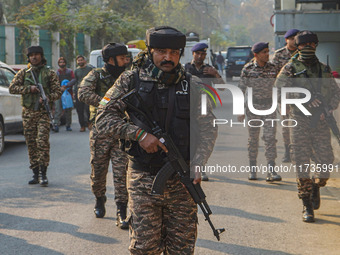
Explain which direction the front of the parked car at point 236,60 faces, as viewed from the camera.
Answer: facing the viewer

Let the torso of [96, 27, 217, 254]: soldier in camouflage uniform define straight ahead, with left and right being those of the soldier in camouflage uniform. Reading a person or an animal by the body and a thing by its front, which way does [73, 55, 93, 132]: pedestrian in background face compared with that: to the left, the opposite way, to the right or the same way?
the same way

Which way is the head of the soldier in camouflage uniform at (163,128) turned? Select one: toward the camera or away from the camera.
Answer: toward the camera

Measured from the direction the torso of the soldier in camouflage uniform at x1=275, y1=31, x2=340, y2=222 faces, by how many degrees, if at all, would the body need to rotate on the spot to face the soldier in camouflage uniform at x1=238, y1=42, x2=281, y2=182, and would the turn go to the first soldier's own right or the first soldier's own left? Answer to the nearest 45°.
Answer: approximately 180°

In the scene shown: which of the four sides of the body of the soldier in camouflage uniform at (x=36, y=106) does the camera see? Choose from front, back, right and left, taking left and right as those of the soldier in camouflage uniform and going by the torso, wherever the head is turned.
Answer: front

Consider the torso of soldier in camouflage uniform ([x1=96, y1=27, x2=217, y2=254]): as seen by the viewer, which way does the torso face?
toward the camera

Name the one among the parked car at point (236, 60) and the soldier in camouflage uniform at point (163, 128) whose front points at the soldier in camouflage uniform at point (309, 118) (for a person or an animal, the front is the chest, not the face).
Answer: the parked car

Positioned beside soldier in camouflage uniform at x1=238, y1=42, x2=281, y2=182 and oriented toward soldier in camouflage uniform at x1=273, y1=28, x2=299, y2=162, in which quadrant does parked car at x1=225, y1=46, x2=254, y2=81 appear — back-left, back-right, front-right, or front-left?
front-left

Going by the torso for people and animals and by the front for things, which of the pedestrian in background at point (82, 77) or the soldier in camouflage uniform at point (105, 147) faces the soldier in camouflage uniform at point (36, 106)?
the pedestrian in background

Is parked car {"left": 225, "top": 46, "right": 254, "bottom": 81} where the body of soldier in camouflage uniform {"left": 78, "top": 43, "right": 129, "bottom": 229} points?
no

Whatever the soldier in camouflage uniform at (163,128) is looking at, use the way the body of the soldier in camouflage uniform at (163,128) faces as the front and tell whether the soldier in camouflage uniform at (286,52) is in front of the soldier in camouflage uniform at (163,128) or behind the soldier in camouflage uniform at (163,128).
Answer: behind

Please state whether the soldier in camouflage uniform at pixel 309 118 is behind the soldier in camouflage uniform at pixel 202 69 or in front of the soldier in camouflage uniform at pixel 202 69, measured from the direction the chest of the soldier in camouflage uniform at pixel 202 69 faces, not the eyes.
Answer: in front

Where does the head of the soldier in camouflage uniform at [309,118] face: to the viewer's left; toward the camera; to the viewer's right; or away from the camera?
toward the camera

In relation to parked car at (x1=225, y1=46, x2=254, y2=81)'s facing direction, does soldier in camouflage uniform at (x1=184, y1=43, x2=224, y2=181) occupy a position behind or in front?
in front

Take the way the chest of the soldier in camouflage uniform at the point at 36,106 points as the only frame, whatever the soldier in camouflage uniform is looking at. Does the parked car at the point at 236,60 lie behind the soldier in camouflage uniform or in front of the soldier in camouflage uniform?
behind

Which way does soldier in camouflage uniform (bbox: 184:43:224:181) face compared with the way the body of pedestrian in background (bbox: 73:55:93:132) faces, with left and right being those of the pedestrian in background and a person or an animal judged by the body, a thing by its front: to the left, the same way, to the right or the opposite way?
the same way
